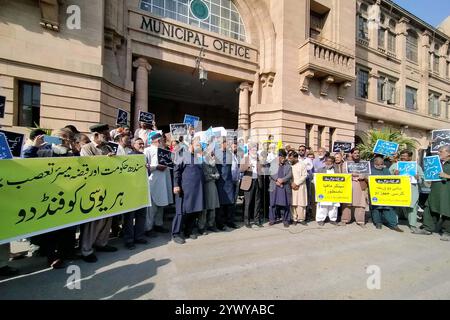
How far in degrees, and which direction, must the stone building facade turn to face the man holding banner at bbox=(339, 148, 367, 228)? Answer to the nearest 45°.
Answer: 0° — it already faces them

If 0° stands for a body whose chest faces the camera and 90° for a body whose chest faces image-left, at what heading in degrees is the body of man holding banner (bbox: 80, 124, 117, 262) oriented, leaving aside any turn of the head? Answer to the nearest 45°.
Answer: approximately 315°

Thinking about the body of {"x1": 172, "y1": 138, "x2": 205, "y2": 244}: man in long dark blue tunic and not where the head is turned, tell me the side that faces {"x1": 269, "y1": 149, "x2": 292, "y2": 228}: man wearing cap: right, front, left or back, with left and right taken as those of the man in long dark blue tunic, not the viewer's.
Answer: left

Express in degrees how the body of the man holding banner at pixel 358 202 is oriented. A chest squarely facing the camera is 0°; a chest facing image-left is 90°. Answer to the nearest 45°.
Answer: approximately 0°

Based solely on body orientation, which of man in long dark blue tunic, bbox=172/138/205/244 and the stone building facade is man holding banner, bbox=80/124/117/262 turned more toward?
the man in long dark blue tunic

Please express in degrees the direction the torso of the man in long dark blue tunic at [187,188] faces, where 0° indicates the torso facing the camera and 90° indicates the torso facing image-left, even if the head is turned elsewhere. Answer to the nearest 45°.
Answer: approximately 315°

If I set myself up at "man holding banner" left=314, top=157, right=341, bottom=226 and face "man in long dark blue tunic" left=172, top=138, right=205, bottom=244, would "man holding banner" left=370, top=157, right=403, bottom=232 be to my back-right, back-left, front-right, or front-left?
back-left

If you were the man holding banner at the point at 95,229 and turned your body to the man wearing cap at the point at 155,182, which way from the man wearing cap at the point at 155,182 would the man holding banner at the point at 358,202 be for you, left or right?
right

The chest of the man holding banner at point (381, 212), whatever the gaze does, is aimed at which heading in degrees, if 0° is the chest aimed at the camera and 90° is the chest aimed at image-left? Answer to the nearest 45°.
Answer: approximately 0°
